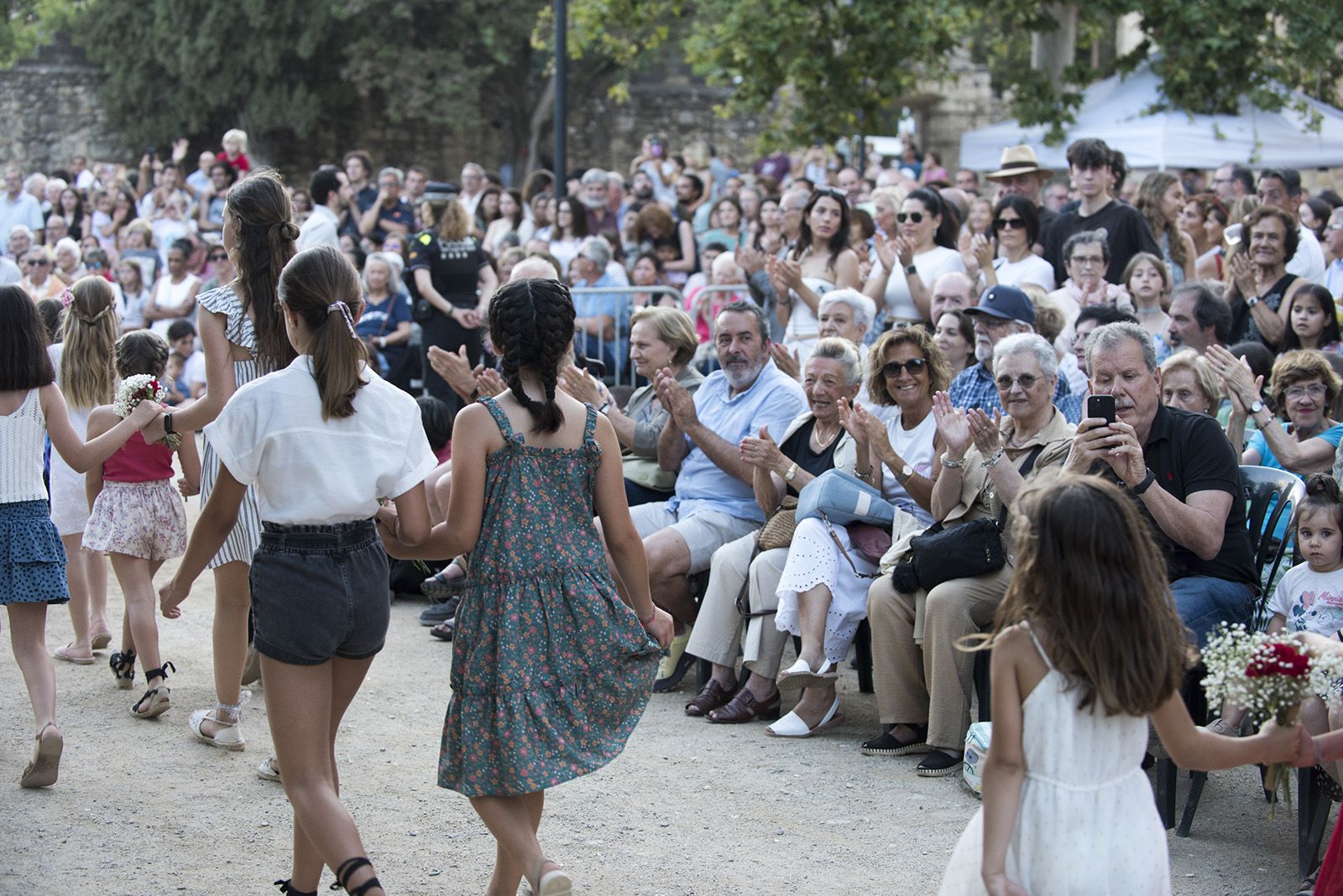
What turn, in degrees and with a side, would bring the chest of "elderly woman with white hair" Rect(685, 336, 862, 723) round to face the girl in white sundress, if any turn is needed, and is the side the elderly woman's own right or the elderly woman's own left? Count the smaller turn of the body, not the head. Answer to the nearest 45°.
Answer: approximately 45° to the elderly woman's own left

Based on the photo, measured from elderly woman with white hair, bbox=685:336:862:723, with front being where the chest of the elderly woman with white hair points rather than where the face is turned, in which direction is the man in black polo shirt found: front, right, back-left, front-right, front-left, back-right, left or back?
left

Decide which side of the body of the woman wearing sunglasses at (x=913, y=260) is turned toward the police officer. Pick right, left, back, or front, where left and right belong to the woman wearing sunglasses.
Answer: right

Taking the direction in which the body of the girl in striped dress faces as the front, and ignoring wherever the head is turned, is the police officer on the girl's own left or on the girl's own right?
on the girl's own right

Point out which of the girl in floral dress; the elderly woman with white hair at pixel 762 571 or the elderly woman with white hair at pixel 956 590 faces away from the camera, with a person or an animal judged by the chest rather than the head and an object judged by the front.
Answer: the girl in floral dress

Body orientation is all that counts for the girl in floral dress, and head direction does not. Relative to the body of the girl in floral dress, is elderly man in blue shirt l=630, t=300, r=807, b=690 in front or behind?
in front

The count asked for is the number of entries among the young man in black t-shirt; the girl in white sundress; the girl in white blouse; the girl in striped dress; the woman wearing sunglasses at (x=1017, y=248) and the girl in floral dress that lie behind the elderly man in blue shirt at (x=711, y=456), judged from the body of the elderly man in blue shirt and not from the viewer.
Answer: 2

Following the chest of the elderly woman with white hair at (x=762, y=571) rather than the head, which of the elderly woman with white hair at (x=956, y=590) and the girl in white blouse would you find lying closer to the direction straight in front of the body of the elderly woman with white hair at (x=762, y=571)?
the girl in white blouse

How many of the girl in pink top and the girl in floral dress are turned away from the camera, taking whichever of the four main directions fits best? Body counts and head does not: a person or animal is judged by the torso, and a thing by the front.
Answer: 2

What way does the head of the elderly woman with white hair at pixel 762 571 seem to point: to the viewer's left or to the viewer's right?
to the viewer's left

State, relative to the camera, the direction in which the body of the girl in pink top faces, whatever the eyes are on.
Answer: away from the camera

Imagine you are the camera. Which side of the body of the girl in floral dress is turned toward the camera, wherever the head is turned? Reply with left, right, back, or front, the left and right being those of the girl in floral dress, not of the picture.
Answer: back

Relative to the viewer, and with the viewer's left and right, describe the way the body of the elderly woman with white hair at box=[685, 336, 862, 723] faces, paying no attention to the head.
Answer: facing the viewer and to the left of the viewer

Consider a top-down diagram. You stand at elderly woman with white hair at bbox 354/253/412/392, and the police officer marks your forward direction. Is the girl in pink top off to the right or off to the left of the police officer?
right

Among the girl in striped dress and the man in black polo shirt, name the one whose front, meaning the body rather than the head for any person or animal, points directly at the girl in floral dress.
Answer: the man in black polo shirt
